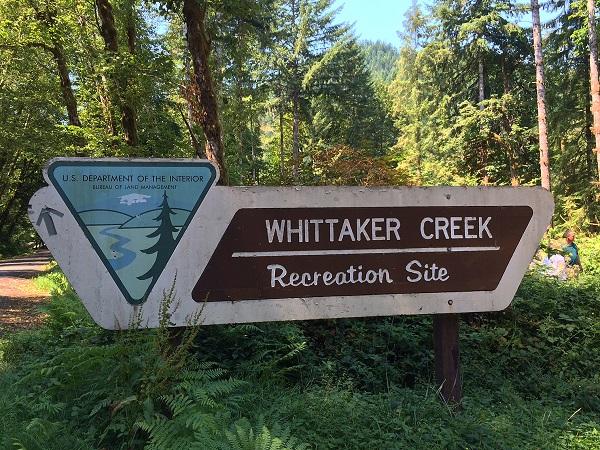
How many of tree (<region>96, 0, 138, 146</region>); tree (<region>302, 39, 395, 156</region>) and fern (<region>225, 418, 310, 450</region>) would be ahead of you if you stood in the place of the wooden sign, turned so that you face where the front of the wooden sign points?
1

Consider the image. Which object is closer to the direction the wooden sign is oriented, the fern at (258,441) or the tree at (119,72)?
the fern

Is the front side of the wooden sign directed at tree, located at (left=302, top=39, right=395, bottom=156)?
no

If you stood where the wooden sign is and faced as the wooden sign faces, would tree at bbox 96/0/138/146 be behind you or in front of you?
behind

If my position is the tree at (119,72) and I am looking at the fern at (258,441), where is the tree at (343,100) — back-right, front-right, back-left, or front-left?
back-left

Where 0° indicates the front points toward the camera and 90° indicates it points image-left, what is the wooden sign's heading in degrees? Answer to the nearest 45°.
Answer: approximately 0°

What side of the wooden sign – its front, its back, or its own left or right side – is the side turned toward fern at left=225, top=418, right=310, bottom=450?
front

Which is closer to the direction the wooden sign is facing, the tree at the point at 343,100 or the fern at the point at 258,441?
the fern

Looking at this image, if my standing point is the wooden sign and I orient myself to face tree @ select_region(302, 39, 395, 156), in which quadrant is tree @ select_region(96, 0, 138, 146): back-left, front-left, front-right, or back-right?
front-left
